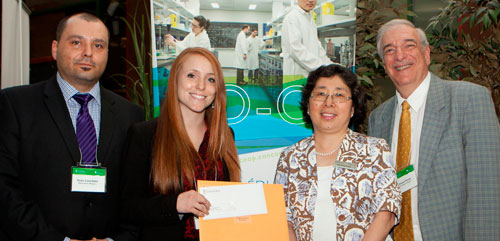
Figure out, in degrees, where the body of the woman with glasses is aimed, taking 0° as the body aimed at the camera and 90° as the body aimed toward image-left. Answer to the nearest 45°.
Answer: approximately 0°

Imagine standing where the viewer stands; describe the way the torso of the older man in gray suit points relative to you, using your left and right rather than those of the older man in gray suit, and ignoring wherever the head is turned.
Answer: facing the viewer and to the left of the viewer

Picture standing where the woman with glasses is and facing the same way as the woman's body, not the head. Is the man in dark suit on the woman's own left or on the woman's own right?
on the woman's own right

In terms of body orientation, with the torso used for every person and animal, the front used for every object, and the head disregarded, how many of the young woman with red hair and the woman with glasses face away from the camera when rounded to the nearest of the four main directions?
0

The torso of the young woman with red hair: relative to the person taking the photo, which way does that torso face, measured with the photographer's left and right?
facing the viewer and to the right of the viewer

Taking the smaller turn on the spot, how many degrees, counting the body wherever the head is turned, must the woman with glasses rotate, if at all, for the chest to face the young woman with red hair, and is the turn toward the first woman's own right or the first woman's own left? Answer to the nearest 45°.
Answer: approximately 90° to the first woman's own right

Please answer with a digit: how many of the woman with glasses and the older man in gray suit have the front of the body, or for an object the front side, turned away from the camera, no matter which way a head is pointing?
0
